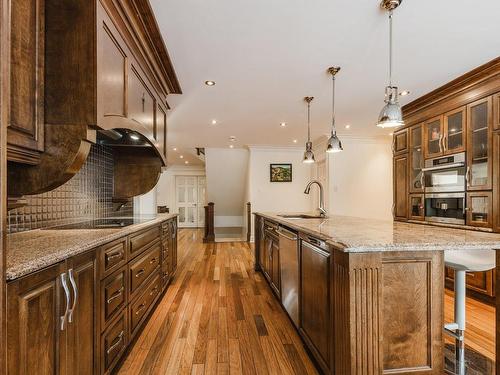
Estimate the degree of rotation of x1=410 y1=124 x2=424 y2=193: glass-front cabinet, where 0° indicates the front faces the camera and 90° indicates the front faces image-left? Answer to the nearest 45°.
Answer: approximately 45°

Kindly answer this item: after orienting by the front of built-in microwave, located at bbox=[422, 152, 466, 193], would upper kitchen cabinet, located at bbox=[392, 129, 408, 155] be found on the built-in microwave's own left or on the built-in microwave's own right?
on the built-in microwave's own right

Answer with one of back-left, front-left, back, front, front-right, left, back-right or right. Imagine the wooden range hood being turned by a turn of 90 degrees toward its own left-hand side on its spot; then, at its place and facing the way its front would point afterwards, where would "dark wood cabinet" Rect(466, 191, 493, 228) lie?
front-right

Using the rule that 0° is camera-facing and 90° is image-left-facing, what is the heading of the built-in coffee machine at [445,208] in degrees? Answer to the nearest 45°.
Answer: approximately 45°

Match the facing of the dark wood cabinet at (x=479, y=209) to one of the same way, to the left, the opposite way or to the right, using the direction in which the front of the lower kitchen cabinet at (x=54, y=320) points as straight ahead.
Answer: the opposite way

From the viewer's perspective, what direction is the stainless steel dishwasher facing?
to the viewer's left

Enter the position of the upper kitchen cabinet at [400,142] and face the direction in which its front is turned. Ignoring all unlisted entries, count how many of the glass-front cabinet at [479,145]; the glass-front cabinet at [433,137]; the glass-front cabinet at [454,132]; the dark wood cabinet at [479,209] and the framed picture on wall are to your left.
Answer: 4

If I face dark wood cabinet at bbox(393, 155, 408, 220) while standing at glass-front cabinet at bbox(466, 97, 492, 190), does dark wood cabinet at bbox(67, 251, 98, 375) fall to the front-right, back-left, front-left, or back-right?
back-left

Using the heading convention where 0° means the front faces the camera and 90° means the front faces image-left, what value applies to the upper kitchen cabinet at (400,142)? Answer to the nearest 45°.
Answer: approximately 45°
